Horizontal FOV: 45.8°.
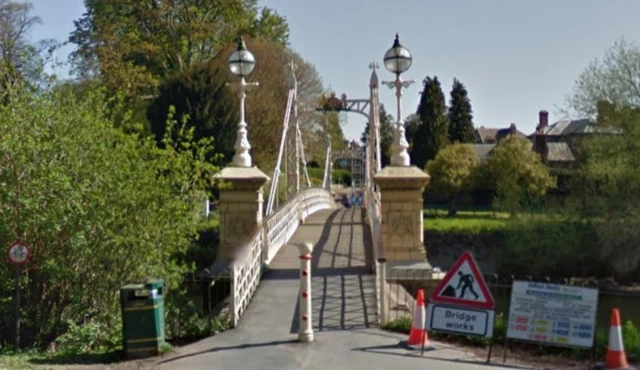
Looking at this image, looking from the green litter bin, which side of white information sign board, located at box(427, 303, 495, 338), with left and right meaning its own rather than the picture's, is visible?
right

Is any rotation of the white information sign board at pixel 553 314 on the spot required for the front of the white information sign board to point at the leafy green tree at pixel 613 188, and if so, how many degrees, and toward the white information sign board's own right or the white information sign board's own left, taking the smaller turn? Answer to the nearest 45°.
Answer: approximately 180°

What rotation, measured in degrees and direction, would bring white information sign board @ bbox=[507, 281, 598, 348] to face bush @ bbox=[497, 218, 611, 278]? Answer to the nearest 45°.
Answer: approximately 180°

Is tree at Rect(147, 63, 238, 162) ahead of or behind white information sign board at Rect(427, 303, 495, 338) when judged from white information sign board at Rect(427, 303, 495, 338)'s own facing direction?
behind

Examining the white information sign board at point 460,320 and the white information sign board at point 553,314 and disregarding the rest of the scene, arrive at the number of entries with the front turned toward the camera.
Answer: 2

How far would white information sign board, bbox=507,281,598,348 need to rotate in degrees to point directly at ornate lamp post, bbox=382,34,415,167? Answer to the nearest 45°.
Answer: approximately 135° to its right
